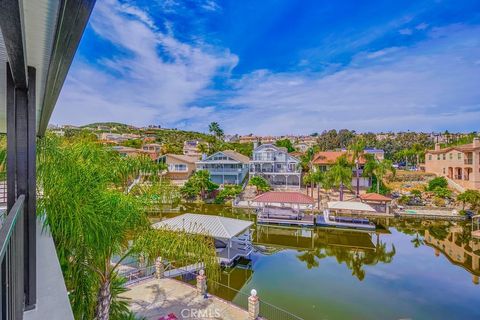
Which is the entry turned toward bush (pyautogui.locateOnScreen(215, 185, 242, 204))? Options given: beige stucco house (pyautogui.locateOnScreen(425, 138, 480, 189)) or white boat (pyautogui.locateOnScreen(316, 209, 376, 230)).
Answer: the beige stucco house

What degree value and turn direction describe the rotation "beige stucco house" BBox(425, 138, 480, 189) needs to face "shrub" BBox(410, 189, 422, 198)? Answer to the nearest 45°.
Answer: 0° — it already faces it

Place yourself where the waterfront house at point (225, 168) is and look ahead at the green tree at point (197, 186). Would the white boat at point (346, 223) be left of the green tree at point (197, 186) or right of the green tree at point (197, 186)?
left

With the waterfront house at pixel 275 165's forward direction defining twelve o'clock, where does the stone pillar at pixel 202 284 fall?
The stone pillar is roughly at 12 o'clock from the waterfront house.

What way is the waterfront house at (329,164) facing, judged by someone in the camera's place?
facing the viewer

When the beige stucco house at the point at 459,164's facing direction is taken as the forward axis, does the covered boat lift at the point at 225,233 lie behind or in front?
in front

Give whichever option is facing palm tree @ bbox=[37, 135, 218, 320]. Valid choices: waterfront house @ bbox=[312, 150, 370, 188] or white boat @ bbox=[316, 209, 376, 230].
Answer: the waterfront house

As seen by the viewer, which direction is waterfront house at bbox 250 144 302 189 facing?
toward the camera

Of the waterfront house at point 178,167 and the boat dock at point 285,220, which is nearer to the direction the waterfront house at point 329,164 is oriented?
the boat dock

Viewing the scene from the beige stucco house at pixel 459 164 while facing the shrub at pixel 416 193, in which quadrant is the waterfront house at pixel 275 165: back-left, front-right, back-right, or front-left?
front-right

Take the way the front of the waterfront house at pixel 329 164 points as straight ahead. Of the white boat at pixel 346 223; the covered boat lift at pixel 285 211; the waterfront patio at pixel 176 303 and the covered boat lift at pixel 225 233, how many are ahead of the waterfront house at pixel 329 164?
4

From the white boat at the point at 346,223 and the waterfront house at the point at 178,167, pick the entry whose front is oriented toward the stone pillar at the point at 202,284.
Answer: the waterfront house

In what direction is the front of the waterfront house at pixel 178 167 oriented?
toward the camera

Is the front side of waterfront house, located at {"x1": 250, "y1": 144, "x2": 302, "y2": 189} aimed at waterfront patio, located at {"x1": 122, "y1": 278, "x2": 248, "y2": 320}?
yes
